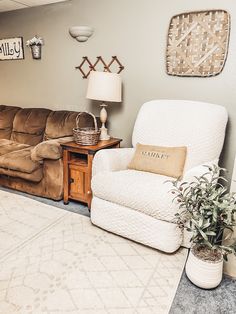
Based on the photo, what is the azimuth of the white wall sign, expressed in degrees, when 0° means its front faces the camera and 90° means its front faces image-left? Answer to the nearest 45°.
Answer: approximately 45°

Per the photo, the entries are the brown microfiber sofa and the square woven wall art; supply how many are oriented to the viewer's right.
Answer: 0

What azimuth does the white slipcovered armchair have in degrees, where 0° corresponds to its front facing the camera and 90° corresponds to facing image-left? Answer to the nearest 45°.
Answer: approximately 45°

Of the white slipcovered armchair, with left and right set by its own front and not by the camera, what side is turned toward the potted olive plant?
left

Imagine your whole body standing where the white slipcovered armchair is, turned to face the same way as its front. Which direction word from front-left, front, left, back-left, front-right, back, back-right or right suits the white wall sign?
right

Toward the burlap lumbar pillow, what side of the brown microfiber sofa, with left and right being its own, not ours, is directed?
left

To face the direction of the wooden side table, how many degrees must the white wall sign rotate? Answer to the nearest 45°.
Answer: approximately 45° to its left

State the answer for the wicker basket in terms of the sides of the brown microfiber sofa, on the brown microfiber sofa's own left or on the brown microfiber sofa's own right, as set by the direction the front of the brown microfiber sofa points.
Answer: on the brown microfiber sofa's own left
